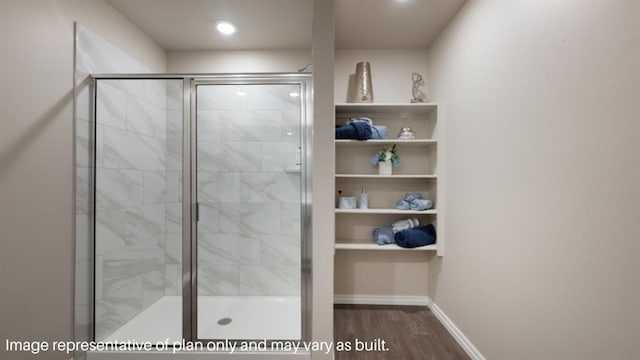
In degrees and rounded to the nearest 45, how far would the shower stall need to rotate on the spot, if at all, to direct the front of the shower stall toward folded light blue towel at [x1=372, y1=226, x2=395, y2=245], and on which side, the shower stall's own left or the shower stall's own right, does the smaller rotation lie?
approximately 90° to the shower stall's own left

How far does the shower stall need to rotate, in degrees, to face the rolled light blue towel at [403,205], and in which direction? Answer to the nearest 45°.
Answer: approximately 90° to its left

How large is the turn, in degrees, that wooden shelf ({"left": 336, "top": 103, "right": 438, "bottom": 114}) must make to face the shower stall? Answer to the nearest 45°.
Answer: approximately 45° to its right

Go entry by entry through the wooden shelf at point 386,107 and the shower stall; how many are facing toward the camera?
2

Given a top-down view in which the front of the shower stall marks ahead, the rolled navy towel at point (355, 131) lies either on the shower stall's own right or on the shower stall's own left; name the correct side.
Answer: on the shower stall's own left

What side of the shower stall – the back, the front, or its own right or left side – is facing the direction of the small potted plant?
left

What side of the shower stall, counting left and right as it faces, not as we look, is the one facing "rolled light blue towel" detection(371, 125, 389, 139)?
left

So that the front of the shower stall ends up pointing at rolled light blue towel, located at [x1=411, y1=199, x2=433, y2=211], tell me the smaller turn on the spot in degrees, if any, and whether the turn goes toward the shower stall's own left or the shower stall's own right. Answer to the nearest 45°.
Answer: approximately 90° to the shower stall's own left

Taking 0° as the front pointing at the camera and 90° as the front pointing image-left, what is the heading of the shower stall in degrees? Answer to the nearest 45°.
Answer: approximately 0°
